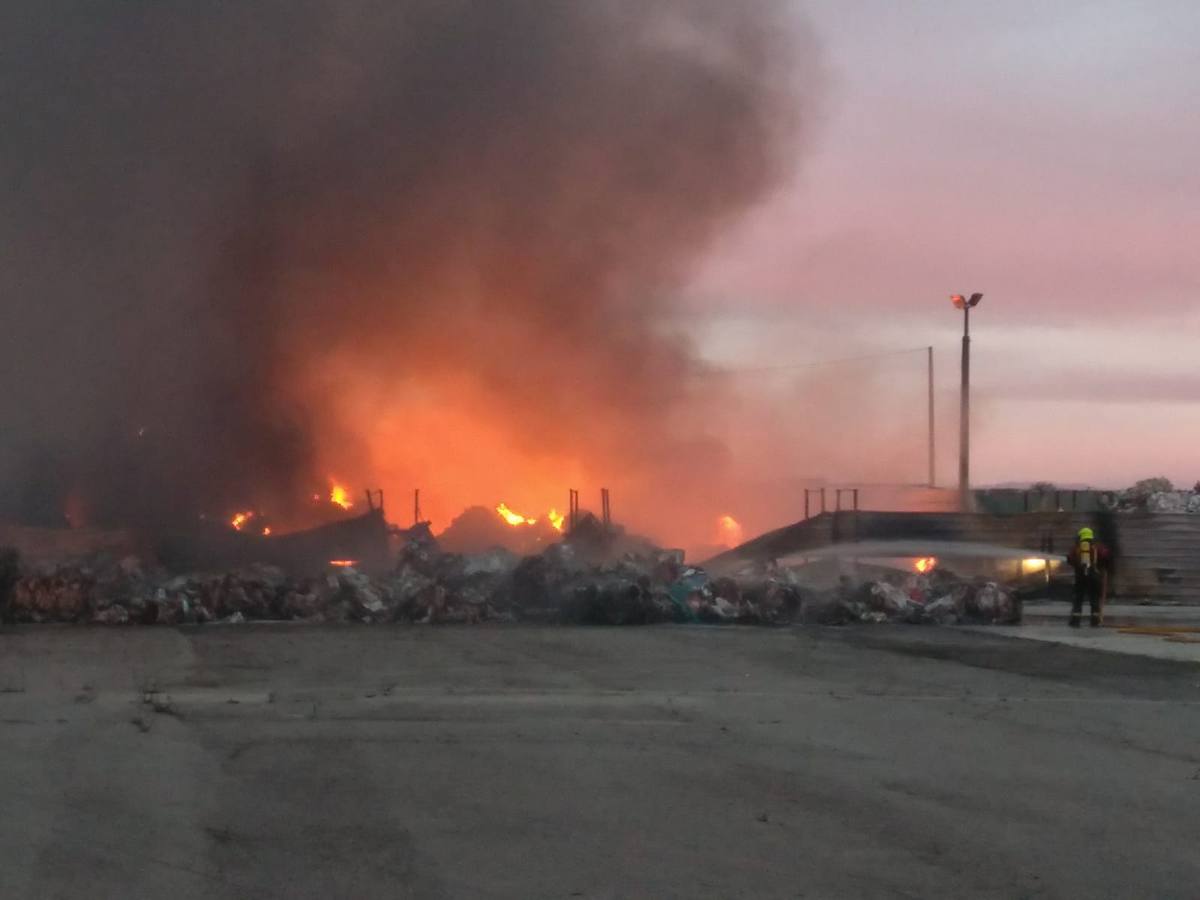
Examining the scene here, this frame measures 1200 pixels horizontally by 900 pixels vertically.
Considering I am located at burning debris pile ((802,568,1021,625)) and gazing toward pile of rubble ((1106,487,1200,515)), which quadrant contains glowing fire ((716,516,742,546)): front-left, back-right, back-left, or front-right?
front-left

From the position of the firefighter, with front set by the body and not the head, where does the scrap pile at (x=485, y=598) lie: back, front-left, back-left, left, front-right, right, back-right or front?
left

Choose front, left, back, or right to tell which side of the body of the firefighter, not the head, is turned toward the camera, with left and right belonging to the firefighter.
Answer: back

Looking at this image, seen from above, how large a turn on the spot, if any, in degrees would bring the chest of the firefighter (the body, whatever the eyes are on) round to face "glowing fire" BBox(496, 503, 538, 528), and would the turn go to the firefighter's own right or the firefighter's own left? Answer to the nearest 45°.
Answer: approximately 45° to the firefighter's own left

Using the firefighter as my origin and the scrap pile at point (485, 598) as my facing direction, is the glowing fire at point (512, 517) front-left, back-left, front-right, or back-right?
front-right
